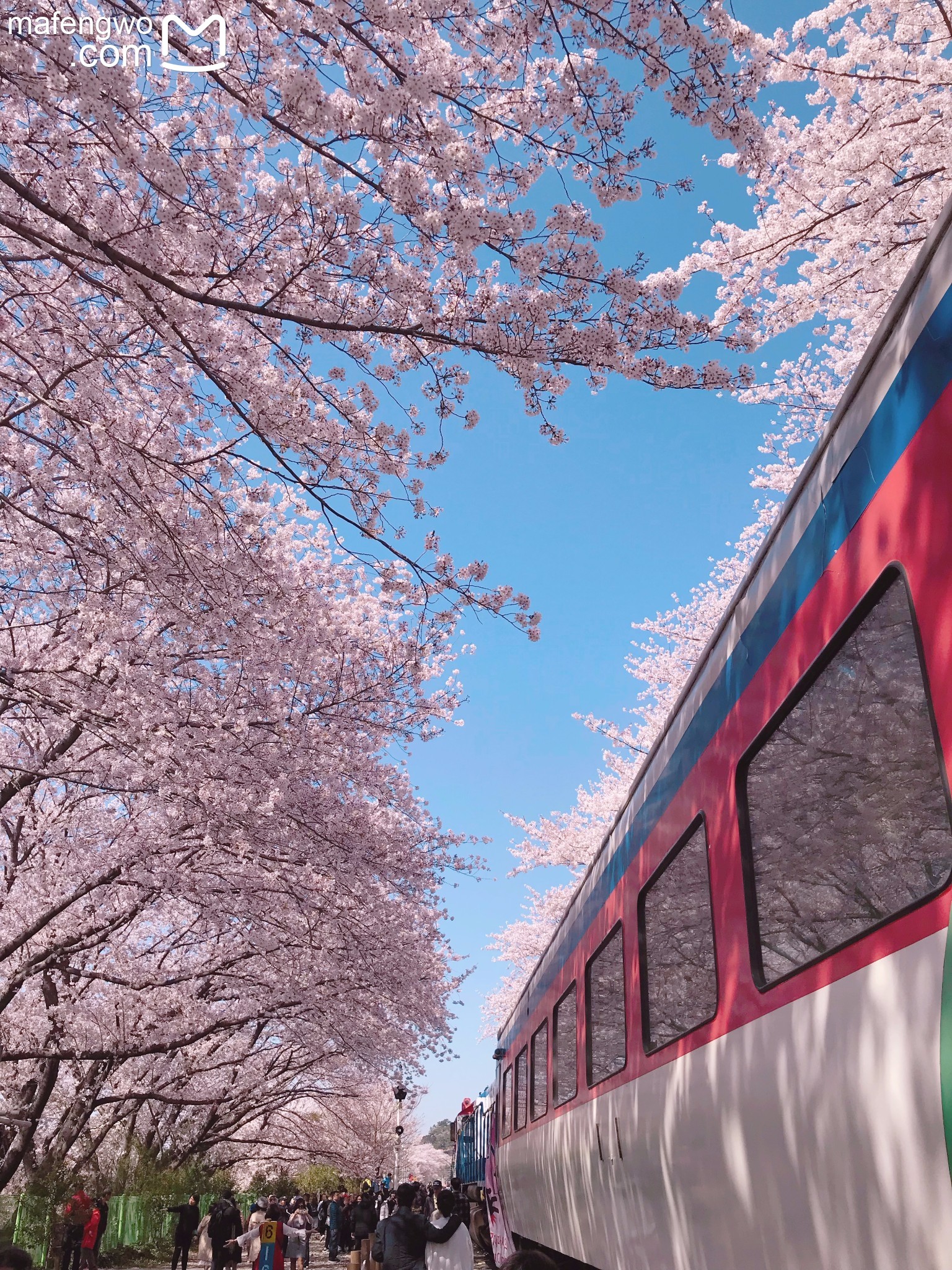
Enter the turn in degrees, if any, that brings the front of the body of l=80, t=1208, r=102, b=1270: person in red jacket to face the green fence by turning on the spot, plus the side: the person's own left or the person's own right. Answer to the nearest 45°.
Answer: approximately 90° to the person's own left

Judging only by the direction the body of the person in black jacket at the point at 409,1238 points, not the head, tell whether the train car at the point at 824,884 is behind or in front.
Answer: behind

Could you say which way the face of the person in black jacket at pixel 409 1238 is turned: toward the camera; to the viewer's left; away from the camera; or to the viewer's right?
away from the camera

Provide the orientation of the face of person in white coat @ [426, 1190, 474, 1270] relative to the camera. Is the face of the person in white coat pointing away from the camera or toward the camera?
away from the camera

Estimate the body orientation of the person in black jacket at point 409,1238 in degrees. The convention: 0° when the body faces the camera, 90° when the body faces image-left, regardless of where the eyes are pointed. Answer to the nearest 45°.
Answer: approximately 180°
